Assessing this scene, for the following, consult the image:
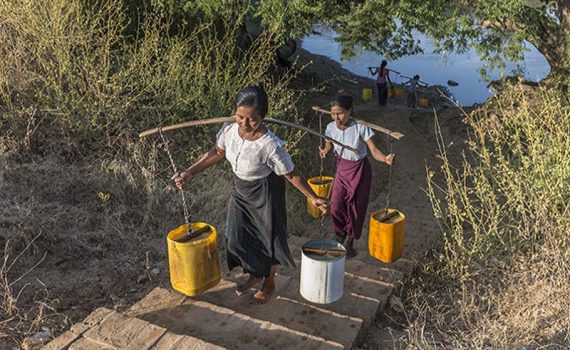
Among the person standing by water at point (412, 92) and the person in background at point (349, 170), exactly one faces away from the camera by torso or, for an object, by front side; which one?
the person standing by water

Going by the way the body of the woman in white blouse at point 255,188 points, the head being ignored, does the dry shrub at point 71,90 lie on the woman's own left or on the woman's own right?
on the woman's own right

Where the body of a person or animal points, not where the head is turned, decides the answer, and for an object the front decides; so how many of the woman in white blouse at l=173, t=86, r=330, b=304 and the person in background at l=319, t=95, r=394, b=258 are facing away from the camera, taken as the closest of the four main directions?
0

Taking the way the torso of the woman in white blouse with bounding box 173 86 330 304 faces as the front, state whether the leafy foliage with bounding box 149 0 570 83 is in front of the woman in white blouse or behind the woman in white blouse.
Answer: behind

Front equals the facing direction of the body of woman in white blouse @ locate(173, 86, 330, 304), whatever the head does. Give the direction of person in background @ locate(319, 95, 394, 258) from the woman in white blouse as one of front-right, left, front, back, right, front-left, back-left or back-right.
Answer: back

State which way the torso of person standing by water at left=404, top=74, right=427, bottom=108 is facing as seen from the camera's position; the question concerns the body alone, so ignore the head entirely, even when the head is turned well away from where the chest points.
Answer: away from the camera

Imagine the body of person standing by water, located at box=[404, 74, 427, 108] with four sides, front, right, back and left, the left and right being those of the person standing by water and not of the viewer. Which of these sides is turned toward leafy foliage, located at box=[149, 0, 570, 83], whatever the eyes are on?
back

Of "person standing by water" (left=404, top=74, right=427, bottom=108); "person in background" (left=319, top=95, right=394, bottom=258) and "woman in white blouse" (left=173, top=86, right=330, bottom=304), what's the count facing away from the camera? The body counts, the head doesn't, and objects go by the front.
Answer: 1

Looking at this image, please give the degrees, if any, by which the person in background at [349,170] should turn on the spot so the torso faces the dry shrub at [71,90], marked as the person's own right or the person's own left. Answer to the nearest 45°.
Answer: approximately 45° to the person's own right

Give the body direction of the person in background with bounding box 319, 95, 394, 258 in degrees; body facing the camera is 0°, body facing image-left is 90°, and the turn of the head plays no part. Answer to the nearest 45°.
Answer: approximately 45°
